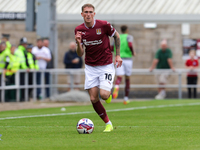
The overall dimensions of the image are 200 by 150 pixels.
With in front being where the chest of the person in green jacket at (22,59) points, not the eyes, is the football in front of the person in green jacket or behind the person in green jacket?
in front

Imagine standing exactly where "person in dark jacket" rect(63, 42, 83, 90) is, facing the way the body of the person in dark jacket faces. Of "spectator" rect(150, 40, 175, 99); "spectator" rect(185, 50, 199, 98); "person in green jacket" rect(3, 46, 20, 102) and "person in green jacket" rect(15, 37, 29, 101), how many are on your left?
2

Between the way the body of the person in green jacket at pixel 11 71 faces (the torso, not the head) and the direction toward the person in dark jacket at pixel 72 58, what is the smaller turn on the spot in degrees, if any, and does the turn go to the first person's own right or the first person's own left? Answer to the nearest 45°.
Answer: approximately 90° to the first person's own left

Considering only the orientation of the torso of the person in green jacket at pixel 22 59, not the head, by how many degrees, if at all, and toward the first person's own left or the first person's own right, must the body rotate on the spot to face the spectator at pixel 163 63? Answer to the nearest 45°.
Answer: approximately 45° to the first person's own left

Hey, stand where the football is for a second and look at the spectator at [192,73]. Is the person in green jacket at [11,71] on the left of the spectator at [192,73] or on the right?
left

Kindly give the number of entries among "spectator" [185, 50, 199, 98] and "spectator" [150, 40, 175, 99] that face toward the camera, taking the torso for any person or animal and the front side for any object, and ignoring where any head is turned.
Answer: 2

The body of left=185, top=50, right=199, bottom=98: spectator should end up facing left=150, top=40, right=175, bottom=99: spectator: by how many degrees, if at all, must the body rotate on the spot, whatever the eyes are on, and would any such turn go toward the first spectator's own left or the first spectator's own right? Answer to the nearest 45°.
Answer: approximately 90° to the first spectator's own right

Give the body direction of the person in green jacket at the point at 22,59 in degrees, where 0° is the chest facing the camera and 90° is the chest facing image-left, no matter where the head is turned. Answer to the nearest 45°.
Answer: approximately 315°

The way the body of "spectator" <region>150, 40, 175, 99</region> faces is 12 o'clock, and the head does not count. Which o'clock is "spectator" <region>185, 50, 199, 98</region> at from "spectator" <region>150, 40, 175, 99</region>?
"spectator" <region>185, 50, 199, 98</region> is roughly at 9 o'clock from "spectator" <region>150, 40, 175, 99</region>.

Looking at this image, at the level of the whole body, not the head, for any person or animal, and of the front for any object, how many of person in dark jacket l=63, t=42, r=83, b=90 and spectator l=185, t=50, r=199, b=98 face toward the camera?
2
